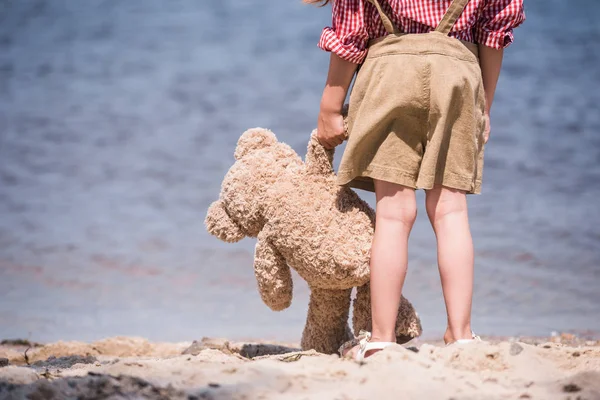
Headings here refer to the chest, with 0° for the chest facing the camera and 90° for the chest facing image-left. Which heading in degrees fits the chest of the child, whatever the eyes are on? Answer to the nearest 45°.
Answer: approximately 180°
